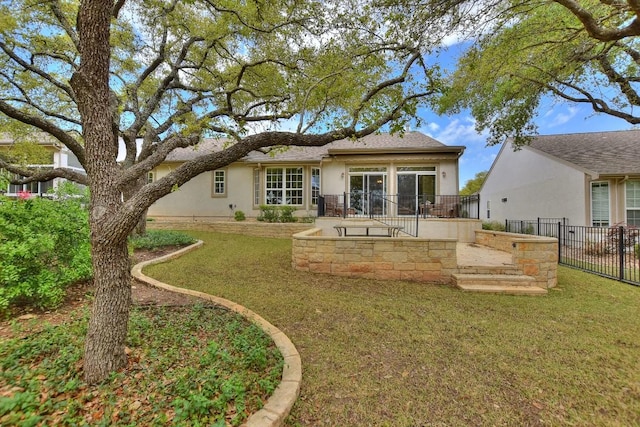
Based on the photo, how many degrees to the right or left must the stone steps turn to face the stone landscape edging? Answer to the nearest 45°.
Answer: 0° — it already faces it

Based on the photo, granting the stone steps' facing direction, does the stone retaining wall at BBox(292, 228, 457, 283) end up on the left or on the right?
on its right

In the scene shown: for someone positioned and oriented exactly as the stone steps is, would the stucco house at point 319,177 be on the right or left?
on its right

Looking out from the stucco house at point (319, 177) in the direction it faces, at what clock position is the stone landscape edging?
The stone landscape edging is roughly at 12 o'clock from the stucco house.

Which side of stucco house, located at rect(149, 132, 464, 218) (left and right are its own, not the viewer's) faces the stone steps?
back

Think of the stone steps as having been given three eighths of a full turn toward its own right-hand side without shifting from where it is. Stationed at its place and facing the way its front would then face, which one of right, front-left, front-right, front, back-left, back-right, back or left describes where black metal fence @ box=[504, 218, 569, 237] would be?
front-right

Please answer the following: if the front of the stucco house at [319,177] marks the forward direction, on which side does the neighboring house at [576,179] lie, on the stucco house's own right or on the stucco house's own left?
on the stucco house's own right
